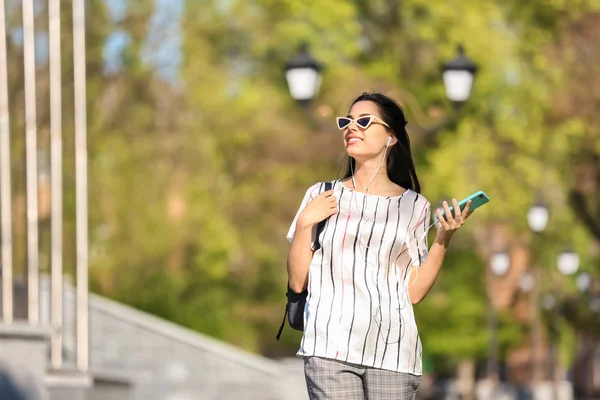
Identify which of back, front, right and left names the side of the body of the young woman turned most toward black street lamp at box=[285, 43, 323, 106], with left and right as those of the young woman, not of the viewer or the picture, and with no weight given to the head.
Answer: back

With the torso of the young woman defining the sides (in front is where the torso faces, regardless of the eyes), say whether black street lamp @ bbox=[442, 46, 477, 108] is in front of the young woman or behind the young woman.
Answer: behind

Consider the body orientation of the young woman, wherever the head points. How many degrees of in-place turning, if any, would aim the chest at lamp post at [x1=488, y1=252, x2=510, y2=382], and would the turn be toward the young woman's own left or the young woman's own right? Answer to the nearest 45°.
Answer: approximately 180°

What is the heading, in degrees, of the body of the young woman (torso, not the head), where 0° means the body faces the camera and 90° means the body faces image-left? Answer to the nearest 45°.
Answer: approximately 0°

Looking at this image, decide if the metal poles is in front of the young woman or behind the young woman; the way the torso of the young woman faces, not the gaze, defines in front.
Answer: behind
